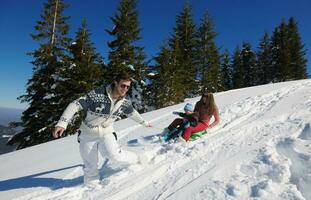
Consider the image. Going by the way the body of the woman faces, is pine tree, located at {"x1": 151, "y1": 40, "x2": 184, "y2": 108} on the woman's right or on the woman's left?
on the woman's right

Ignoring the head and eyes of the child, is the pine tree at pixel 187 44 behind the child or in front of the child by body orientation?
behind

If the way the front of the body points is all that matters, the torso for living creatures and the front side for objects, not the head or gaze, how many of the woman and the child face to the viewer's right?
0

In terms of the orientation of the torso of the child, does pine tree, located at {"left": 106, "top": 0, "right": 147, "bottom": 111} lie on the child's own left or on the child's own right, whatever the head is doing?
on the child's own right

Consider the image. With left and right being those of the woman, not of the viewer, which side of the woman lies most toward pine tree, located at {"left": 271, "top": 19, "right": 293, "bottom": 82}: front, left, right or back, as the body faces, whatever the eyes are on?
back

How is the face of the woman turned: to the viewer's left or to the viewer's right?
to the viewer's left

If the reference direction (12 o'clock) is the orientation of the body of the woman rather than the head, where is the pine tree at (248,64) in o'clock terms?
The pine tree is roughly at 5 o'clock from the woman.

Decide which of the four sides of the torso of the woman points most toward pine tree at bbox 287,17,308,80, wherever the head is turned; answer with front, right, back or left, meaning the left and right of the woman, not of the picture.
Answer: back

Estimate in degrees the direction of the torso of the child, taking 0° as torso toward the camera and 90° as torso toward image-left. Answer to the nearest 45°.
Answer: approximately 45°
